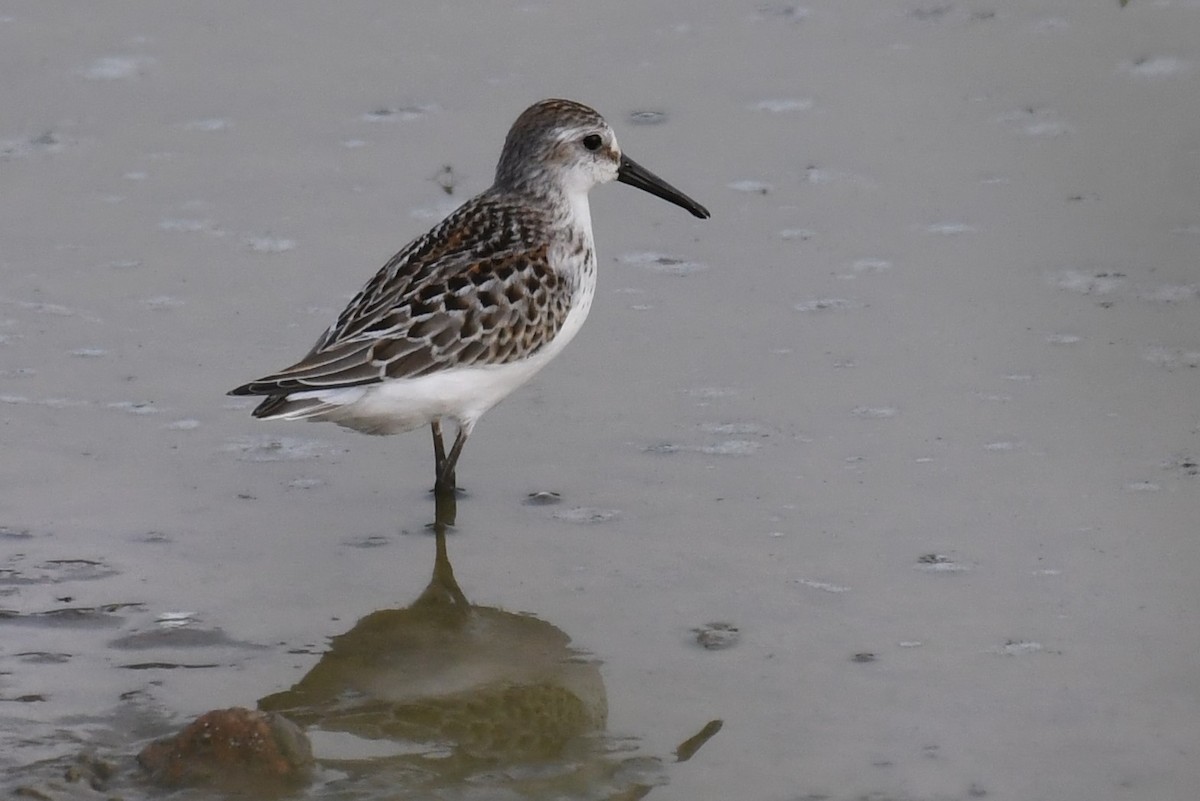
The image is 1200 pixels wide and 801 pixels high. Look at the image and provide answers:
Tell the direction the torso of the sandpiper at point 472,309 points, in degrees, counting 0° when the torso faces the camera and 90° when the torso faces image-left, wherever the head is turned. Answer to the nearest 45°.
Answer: approximately 270°

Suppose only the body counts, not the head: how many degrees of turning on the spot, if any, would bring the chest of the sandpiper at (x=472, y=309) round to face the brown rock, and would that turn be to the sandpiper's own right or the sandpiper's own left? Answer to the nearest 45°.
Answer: approximately 90° to the sandpiper's own right
